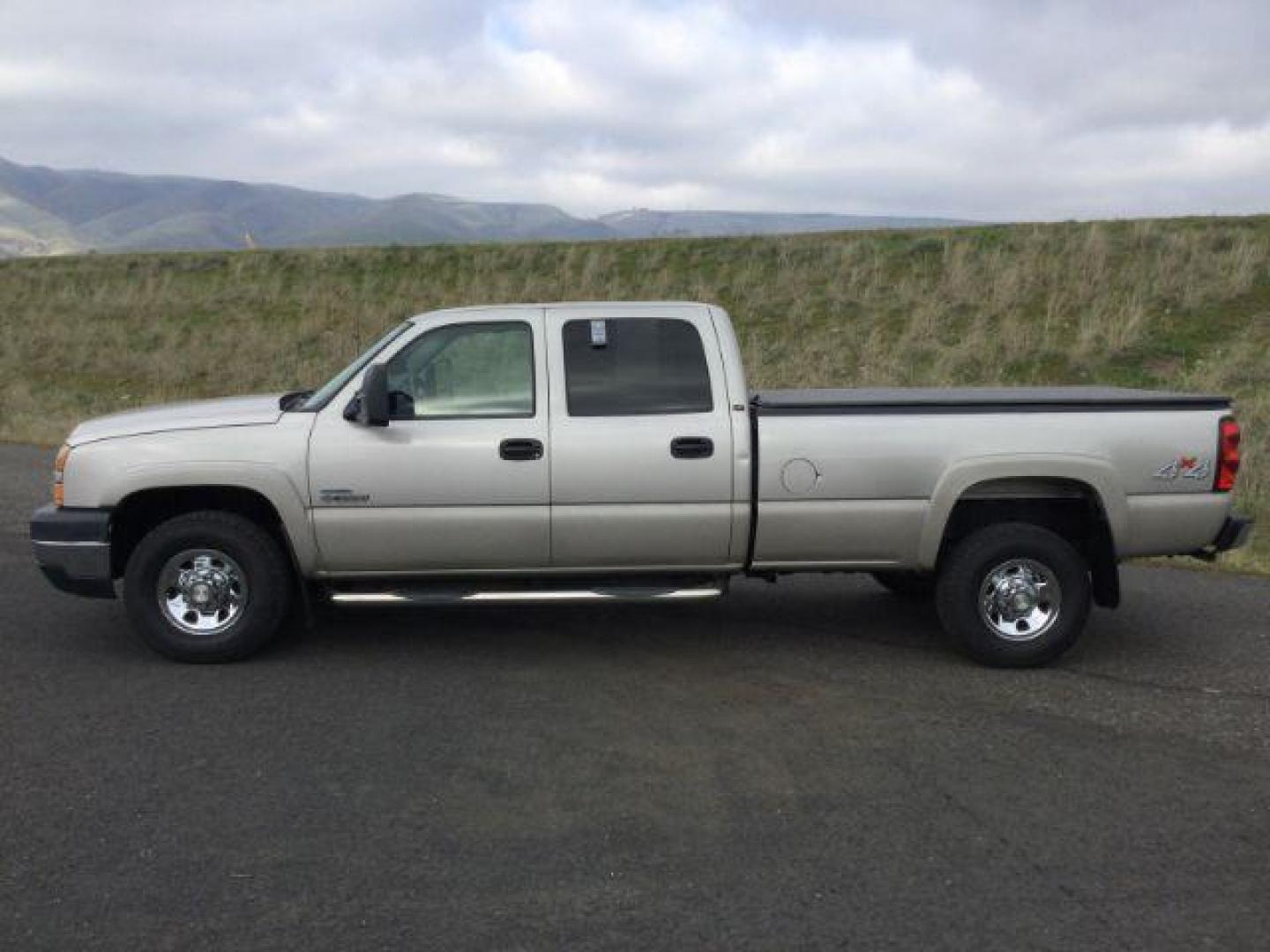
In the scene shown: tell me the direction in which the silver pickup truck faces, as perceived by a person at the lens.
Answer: facing to the left of the viewer
